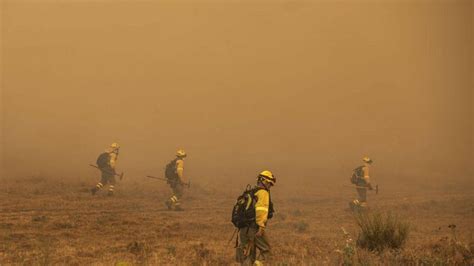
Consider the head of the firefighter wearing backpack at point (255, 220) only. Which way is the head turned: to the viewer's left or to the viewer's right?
to the viewer's right

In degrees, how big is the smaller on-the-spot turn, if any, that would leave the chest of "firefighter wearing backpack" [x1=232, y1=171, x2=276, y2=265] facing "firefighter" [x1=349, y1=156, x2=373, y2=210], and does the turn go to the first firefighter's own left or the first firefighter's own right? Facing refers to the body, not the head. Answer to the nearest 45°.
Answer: approximately 90° to the first firefighter's own left

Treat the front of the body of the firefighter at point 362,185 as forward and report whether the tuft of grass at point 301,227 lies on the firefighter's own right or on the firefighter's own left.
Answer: on the firefighter's own right

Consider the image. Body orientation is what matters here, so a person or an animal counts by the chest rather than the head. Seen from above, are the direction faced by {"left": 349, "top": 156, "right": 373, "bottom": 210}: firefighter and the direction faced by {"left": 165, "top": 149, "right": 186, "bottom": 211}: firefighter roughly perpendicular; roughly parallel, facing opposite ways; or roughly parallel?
roughly parallel

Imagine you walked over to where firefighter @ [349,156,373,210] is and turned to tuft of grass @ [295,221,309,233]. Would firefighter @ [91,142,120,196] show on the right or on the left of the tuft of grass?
right

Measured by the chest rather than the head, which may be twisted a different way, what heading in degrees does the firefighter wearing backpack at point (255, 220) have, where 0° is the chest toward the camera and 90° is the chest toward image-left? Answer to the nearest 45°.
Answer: approximately 270°

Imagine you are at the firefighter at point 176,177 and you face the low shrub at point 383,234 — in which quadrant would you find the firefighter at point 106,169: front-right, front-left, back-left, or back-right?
back-right

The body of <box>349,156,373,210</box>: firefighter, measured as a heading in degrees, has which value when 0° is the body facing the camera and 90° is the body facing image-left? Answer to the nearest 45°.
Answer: approximately 270°

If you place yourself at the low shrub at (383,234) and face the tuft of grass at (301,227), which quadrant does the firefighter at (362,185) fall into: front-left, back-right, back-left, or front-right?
front-right

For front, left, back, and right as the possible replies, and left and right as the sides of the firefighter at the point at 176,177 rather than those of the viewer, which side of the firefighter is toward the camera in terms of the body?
right

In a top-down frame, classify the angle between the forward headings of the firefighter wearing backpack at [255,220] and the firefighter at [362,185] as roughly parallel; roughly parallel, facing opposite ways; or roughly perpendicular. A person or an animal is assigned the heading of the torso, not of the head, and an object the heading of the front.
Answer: roughly parallel

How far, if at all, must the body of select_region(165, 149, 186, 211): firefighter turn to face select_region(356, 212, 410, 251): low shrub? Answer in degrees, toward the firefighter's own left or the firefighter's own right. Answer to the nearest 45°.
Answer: approximately 45° to the firefighter's own right

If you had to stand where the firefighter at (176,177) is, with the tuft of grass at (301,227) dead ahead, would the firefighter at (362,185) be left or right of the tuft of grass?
left

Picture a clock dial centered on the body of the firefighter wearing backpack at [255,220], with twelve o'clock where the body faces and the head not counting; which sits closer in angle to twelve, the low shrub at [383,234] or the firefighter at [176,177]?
the low shrub
